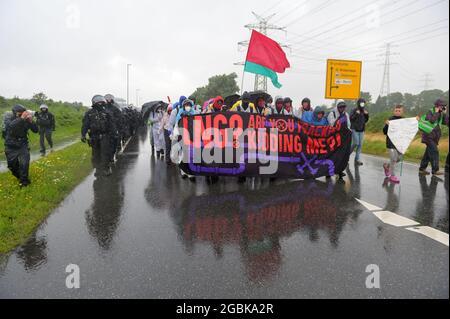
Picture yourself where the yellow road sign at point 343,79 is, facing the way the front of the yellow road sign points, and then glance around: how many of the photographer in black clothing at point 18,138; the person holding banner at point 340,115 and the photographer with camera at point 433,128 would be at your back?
0

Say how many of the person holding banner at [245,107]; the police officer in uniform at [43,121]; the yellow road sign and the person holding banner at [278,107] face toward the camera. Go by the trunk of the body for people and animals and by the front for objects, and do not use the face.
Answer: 4

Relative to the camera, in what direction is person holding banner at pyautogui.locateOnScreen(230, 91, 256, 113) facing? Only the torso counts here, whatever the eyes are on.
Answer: toward the camera

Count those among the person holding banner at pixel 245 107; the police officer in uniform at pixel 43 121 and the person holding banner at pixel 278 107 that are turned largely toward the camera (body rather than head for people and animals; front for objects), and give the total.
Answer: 3

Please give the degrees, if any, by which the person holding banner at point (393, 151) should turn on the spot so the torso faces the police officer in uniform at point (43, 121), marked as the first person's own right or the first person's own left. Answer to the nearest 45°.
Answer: approximately 135° to the first person's own right

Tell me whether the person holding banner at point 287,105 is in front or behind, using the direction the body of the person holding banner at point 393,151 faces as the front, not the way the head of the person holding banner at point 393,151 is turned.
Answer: behind

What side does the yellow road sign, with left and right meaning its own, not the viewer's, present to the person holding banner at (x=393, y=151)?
front

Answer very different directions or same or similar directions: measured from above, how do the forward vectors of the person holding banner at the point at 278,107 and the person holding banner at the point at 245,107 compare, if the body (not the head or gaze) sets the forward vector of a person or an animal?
same or similar directions

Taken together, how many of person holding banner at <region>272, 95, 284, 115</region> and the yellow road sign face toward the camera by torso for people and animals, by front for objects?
2

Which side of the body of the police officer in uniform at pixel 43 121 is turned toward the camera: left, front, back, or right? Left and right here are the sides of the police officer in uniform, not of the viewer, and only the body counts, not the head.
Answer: front

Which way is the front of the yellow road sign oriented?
toward the camera

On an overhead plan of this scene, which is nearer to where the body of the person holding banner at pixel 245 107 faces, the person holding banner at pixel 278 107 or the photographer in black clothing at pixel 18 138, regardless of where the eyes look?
the photographer in black clothing

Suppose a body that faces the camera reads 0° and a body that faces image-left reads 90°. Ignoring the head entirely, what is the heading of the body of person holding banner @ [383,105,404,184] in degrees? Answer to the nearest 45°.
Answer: approximately 315°
